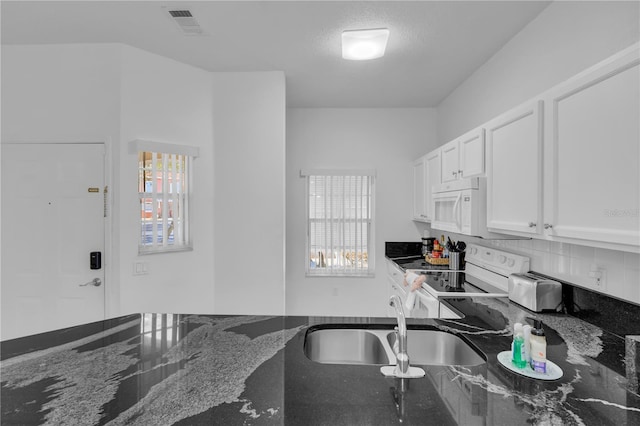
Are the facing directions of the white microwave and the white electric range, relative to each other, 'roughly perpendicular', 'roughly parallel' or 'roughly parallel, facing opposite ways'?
roughly parallel

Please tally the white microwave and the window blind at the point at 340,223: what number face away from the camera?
0

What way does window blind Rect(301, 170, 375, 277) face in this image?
toward the camera

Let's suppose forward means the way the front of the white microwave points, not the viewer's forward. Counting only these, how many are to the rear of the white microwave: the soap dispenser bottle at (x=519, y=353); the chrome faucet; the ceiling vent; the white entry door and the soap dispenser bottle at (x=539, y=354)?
0

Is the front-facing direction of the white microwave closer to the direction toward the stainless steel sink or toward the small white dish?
the stainless steel sink

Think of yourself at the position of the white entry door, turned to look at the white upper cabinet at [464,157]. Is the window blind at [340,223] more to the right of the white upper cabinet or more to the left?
left

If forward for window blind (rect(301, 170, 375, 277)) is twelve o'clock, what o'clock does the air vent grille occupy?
The air vent grille is roughly at 1 o'clock from the window blind.

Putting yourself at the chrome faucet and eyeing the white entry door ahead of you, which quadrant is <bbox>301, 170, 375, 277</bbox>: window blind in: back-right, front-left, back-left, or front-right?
front-right

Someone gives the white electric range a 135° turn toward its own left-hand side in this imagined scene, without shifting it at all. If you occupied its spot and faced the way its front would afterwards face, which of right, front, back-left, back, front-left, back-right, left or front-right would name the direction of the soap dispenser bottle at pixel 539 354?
right

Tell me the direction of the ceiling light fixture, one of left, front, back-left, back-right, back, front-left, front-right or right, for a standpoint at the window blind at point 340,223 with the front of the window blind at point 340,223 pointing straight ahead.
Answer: front

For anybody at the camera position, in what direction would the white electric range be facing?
facing the viewer and to the left of the viewer

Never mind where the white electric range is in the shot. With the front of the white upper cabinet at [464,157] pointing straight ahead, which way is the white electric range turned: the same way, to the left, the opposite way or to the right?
the same way

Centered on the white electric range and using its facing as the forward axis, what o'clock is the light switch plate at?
The light switch plate is roughly at 1 o'clock from the white electric range.

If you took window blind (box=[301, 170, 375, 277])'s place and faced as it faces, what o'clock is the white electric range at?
The white electric range is roughly at 11 o'clock from the window blind.

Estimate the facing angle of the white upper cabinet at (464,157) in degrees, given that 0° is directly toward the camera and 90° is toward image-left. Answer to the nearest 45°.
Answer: approximately 45°

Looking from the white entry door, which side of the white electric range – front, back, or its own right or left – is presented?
front

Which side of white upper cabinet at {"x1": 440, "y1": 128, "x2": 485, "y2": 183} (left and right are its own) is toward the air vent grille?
front

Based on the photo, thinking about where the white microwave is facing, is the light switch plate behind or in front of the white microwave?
in front

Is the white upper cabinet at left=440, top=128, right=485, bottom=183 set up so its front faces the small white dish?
no

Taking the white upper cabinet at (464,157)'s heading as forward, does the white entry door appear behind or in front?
in front
